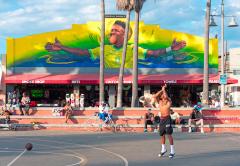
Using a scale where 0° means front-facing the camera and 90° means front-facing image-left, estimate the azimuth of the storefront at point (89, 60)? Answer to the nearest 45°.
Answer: approximately 0°

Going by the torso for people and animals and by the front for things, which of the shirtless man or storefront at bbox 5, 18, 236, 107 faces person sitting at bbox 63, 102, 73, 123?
the storefront

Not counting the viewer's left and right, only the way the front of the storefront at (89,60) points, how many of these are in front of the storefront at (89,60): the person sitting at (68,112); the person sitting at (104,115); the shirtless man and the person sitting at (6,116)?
4

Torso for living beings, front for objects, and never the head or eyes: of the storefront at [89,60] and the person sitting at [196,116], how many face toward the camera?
2

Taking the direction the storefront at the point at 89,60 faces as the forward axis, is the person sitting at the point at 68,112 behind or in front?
in front

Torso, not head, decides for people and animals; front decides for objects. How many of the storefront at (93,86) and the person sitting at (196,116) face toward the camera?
2

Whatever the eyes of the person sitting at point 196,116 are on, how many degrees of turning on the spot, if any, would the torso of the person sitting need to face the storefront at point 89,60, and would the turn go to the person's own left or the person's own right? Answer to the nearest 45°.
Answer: approximately 135° to the person's own right

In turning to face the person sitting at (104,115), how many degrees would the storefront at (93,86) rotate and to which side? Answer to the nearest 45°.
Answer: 0° — it already faces them

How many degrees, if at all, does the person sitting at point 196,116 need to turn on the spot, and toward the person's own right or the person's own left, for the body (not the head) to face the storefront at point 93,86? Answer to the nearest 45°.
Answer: approximately 135° to the person's own right

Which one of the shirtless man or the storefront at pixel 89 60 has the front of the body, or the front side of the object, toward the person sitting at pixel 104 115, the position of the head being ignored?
the storefront

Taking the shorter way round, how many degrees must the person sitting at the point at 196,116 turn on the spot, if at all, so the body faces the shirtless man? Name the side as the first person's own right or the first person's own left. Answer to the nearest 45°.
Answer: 0° — they already face them

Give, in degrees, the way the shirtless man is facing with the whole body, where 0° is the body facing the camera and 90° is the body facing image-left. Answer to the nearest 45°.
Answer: approximately 45°

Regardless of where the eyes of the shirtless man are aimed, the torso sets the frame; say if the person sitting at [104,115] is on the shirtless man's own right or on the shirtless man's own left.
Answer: on the shirtless man's own right

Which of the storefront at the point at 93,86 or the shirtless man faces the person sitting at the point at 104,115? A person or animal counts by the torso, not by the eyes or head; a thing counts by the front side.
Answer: the storefront
